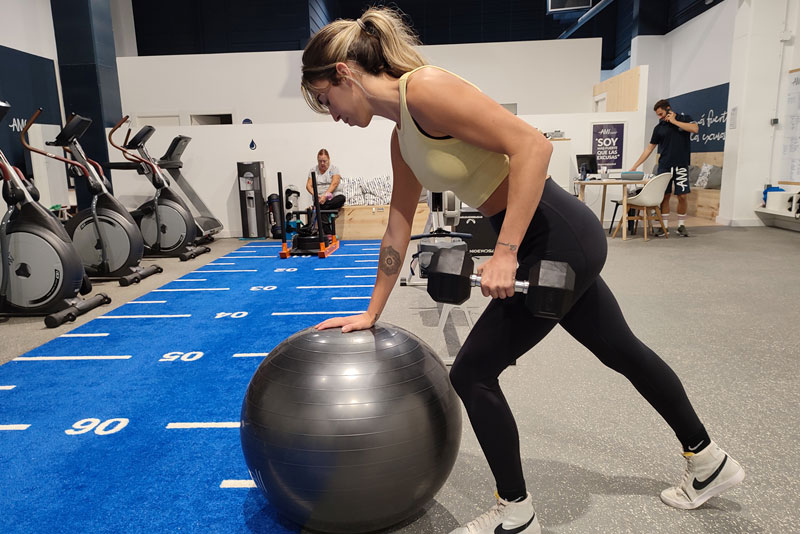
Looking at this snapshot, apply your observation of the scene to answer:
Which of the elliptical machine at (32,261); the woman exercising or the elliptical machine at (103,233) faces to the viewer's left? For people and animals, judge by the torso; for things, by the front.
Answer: the woman exercising

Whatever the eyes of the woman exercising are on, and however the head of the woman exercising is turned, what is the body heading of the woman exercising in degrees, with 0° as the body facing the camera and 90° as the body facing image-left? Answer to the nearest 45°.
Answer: approximately 90°

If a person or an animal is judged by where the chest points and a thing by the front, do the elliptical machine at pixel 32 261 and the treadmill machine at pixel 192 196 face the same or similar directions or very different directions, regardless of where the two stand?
same or similar directions

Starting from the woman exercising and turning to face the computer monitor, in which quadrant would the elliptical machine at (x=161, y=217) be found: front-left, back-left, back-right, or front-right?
front-left

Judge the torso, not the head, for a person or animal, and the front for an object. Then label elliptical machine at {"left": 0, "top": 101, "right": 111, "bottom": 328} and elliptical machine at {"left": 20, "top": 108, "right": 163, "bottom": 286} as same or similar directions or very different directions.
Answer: same or similar directions

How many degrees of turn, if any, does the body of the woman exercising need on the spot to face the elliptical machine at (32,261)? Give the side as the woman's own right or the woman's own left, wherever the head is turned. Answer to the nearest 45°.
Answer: approximately 45° to the woman's own right

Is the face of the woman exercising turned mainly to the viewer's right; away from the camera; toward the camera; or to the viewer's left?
to the viewer's left

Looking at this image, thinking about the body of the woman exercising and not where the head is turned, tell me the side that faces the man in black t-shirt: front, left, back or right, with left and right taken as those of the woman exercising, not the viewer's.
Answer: right
